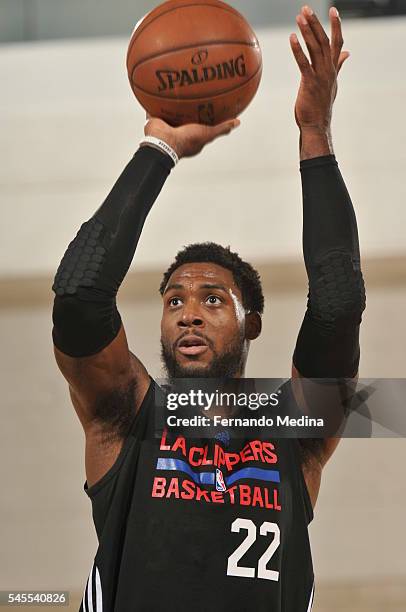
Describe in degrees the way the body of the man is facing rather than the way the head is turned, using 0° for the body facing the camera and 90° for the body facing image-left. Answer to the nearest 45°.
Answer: approximately 0°
